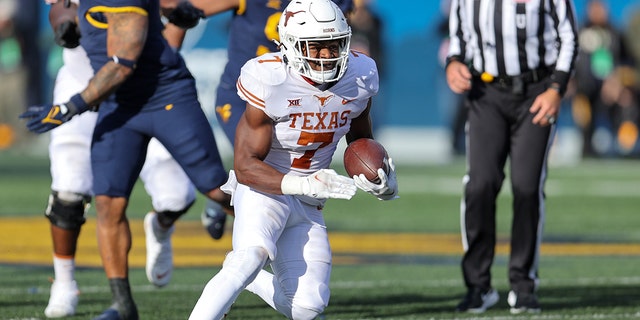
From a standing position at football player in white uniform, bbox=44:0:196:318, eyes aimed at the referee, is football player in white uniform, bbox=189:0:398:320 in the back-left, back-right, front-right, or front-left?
front-right

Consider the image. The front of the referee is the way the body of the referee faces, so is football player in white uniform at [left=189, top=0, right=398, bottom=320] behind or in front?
in front

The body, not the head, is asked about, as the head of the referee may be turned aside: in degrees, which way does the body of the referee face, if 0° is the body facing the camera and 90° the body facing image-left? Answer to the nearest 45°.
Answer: approximately 0°

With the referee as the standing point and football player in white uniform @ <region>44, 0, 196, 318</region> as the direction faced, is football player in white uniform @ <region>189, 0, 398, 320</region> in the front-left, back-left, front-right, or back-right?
front-left

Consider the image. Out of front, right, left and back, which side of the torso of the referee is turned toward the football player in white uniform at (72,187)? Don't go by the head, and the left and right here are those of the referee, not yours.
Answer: right
